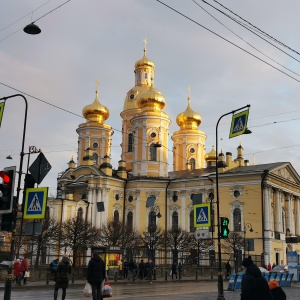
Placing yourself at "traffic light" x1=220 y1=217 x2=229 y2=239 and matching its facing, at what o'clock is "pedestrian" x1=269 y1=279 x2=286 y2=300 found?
The pedestrian is roughly at 12 o'clock from the traffic light.

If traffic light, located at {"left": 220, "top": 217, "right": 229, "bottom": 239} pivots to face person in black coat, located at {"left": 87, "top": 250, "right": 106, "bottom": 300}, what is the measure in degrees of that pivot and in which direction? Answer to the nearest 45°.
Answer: approximately 45° to its right

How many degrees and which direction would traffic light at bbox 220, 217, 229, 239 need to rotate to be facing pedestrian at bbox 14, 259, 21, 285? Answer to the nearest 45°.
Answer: approximately 135° to its right

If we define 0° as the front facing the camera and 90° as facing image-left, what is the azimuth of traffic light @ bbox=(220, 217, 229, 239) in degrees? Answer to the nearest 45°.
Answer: approximately 0°

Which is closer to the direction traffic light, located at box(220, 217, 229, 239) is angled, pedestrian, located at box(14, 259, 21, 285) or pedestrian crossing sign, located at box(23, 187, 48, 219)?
the pedestrian crossing sign

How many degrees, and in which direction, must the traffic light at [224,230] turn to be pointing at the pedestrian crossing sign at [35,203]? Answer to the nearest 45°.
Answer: approximately 45° to its right

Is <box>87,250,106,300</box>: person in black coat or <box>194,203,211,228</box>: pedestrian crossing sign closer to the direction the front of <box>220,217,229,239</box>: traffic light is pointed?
the person in black coat
